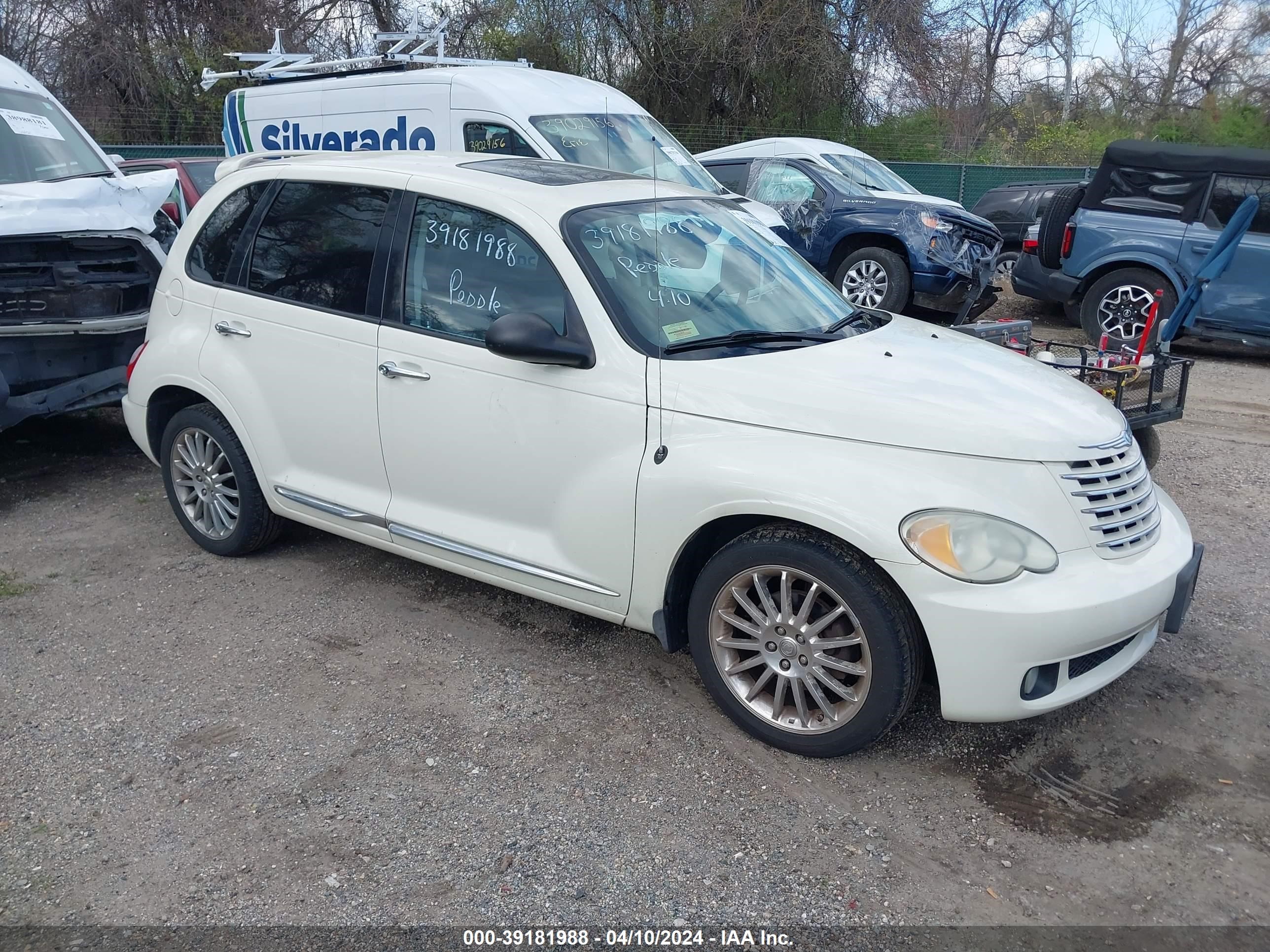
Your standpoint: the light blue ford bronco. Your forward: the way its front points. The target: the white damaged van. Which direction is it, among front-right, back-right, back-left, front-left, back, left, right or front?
back-right

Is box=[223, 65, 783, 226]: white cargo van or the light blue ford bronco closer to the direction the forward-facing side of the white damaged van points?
the light blue ford bronco

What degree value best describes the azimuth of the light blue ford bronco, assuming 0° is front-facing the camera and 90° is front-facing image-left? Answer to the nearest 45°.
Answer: approximately 270°

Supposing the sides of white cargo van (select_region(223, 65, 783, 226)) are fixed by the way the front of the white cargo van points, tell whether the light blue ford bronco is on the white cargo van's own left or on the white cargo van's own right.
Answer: on the white cargo van's own left

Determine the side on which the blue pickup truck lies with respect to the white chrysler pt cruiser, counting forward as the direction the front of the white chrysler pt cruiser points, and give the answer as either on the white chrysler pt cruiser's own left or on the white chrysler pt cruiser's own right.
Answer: on the white chrysler pt cruiser's own left

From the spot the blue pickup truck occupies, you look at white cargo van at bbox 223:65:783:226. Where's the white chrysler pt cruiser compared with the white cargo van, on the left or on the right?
left

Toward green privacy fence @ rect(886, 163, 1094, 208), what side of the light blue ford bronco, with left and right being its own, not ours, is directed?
left

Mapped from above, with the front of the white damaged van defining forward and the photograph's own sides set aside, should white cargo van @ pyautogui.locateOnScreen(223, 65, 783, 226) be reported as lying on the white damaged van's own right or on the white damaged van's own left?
on the white damaged van's own left

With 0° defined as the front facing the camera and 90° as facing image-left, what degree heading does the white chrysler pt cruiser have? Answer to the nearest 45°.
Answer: approximately 315°

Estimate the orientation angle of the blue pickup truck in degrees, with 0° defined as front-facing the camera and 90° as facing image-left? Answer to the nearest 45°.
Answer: approximately 315°

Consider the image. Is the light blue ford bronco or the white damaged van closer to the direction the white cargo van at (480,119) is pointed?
the light blue ford bronco

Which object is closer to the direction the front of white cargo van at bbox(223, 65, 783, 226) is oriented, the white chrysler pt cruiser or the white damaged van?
the white chrysler pt cruiser

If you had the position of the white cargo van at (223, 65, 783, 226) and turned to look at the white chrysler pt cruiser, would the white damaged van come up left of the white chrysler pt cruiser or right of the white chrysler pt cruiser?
right
